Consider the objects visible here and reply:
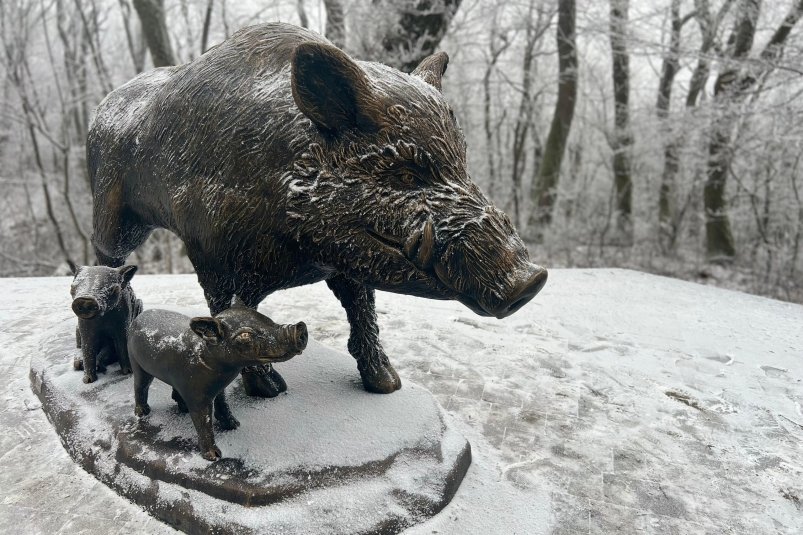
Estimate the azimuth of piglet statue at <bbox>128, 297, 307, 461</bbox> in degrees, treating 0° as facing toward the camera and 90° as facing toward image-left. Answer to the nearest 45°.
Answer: approximately 315°

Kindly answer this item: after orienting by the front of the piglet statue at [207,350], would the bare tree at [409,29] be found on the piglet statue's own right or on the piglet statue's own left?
on the piglet statue's own left

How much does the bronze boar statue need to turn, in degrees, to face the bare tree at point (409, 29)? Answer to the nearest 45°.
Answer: approximately 135° to its left

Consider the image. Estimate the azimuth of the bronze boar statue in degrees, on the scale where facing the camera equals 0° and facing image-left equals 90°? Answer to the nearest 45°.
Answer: approximately 315°

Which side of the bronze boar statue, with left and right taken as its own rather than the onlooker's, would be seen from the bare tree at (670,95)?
left

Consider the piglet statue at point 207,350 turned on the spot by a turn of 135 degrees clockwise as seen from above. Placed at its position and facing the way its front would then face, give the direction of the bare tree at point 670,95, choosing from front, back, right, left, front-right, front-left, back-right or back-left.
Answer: back-right
